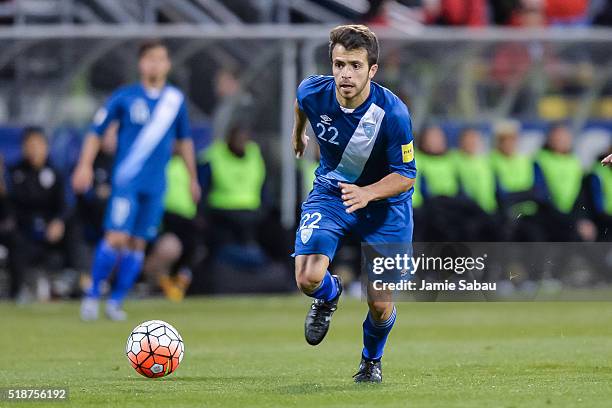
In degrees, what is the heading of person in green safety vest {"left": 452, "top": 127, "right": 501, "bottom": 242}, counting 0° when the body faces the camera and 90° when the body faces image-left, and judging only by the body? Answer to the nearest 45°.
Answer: approximately 0°

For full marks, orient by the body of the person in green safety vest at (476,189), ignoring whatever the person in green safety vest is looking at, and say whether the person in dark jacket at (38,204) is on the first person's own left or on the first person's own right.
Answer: on the first person's own right

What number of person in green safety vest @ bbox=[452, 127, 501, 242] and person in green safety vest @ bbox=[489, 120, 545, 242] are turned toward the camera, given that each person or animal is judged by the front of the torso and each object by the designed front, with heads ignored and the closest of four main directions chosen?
2
